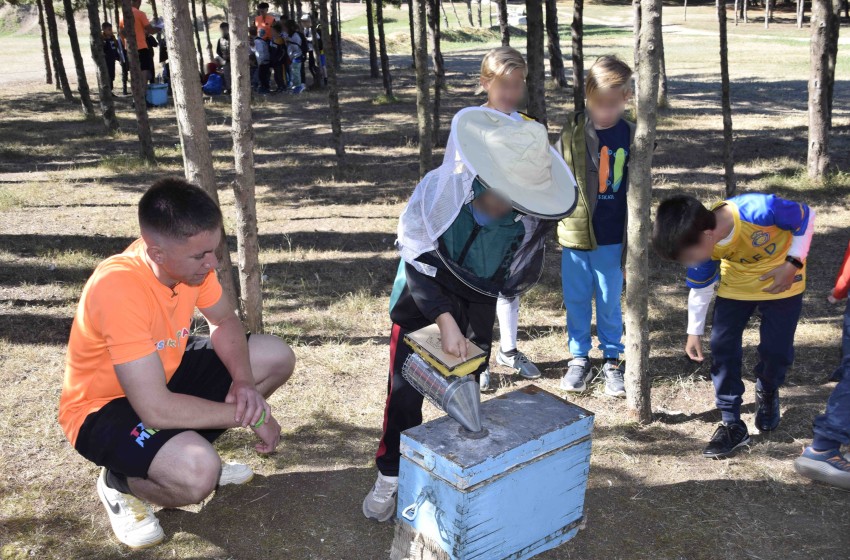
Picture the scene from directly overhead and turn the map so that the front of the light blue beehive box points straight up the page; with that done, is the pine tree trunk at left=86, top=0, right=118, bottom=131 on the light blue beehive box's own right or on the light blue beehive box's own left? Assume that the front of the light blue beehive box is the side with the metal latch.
on the light blue beehive box's own right

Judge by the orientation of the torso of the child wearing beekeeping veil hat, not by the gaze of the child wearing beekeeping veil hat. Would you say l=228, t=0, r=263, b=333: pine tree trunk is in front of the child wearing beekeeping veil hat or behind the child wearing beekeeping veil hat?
behind

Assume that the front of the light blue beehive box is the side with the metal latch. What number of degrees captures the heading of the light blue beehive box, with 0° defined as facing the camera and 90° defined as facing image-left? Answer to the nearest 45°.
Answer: approximately 45°

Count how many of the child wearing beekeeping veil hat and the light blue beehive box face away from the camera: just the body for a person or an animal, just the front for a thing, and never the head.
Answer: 0

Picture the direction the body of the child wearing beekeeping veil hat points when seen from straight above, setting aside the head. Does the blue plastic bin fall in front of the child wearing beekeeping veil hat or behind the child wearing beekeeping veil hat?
behind

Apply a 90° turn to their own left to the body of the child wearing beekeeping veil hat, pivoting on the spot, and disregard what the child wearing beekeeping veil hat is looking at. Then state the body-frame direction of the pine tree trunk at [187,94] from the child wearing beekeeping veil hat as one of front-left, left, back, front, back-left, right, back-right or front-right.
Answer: left

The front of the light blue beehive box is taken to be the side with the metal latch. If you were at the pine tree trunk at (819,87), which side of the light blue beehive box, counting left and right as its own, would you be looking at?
back

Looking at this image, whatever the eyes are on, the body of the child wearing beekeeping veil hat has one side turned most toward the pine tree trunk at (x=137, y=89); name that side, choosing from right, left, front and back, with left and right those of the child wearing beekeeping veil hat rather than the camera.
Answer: back

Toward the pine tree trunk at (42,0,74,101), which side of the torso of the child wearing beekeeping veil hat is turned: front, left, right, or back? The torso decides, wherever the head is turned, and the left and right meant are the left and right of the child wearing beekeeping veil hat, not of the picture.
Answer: back

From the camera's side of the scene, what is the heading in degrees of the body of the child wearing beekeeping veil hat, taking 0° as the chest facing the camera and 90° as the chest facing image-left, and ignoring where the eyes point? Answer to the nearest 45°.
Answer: approximately 315°

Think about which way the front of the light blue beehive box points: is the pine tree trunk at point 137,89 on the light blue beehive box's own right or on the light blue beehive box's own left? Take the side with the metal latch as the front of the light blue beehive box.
on the light blue beehive box's own right

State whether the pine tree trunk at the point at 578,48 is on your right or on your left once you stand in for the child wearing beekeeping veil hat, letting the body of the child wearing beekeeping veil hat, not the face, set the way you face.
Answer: on your left

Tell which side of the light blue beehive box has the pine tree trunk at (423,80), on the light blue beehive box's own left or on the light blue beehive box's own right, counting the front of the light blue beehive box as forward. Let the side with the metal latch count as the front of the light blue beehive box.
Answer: on the light blue beehive box's own right
